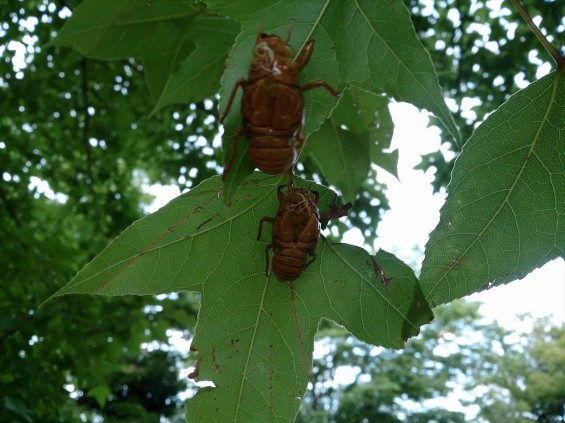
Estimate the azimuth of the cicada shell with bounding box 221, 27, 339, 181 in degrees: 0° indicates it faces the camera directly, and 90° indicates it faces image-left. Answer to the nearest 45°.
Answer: approximately 180°

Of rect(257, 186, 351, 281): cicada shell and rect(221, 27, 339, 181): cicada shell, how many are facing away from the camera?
2

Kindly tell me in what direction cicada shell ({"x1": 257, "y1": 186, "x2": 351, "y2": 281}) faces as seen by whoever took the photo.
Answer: facing away from the viewer
